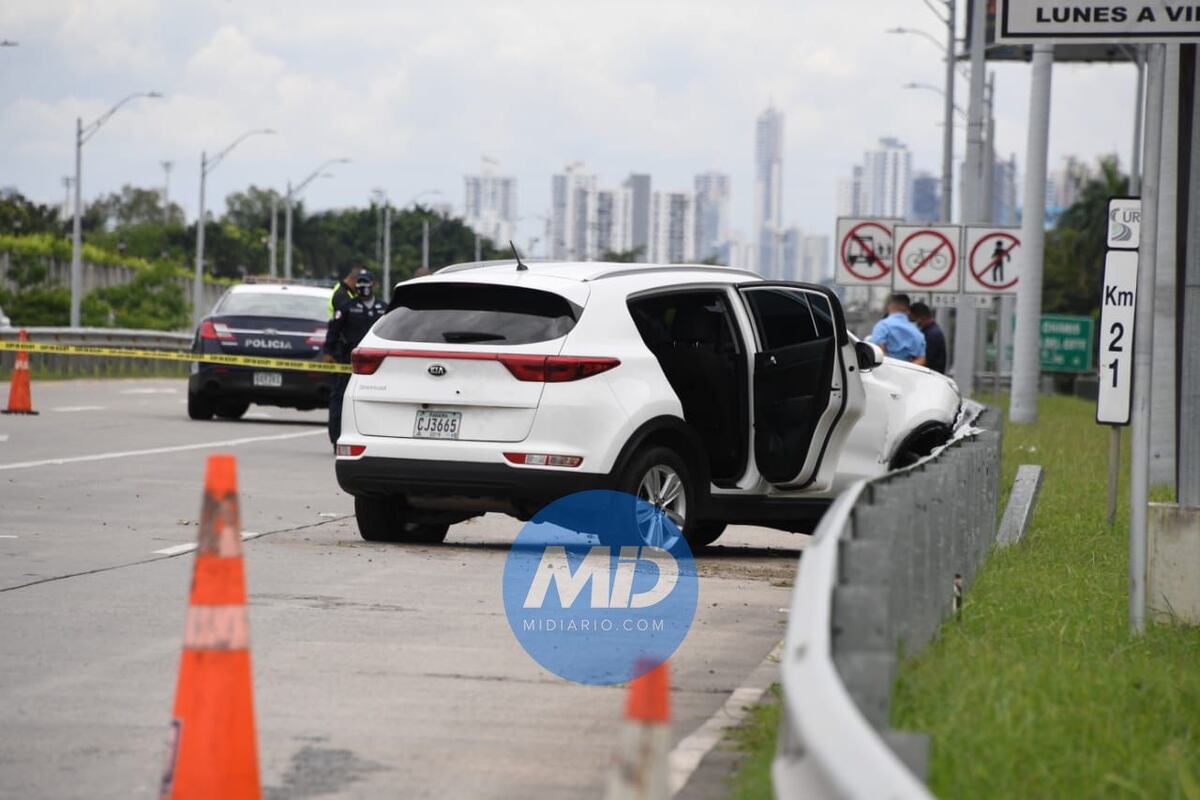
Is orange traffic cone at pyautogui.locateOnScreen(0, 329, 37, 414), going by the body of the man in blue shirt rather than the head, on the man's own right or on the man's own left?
on the man's own left

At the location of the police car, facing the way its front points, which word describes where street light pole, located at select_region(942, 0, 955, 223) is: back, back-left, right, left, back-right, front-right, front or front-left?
front-right

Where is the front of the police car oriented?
away from the camera

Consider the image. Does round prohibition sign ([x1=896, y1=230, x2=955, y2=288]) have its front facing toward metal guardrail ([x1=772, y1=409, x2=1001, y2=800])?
yes

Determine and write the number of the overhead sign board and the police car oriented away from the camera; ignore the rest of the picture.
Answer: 1

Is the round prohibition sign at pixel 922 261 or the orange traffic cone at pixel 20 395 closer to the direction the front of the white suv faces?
the round prohibition sign

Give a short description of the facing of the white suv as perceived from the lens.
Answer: facing away from the viewer and to the right of the viewer

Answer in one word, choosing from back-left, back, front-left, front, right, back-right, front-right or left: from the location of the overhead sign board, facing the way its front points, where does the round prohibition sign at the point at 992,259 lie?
back
